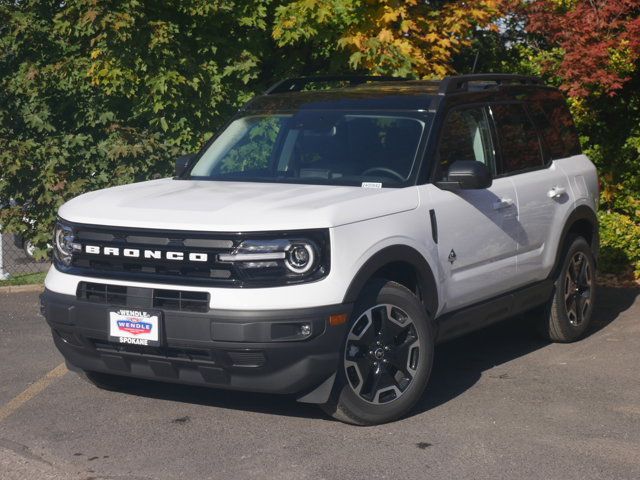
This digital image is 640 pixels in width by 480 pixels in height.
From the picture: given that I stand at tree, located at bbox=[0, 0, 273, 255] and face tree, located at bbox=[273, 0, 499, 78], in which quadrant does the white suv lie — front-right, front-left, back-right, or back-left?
front-right

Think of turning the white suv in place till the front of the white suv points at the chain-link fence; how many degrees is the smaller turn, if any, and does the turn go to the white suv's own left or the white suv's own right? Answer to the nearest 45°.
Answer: approximately 90° to the white suv's own right

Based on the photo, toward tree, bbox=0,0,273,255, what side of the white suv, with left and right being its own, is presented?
right

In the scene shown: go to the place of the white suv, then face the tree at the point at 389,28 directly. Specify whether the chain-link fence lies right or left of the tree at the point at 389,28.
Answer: left

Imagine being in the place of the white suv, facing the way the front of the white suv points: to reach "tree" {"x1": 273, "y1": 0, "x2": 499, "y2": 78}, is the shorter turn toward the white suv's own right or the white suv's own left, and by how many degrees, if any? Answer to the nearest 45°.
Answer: approximately 135° to the white suv's own right

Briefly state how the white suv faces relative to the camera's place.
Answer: facing the viewer and to the left of the viewer
